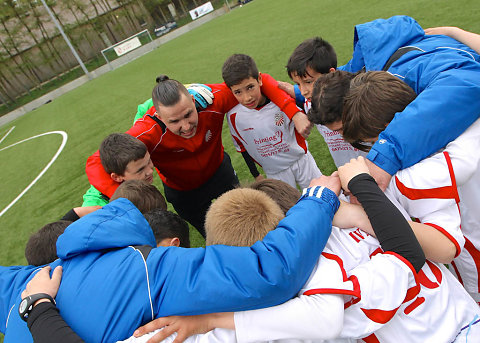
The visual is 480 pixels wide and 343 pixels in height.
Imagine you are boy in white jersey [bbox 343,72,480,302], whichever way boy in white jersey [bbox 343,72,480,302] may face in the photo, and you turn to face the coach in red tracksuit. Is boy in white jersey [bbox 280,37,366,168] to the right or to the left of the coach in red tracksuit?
right

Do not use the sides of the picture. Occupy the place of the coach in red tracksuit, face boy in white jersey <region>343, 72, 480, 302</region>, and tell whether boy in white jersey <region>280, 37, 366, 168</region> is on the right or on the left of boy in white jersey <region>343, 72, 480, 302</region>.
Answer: left

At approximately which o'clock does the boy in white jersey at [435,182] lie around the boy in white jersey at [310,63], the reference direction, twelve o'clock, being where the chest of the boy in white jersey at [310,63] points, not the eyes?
the boy in white jersey at [435,182] is roughly at 10 o'clock from the boy in white jersey at [310,63].

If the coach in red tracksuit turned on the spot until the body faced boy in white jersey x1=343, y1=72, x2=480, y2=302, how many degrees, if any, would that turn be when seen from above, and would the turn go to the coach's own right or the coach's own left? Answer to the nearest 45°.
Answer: approximately 45° to the coach's own left

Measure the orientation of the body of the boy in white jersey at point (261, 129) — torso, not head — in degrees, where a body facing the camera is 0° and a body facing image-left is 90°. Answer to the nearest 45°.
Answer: approximately 0°
